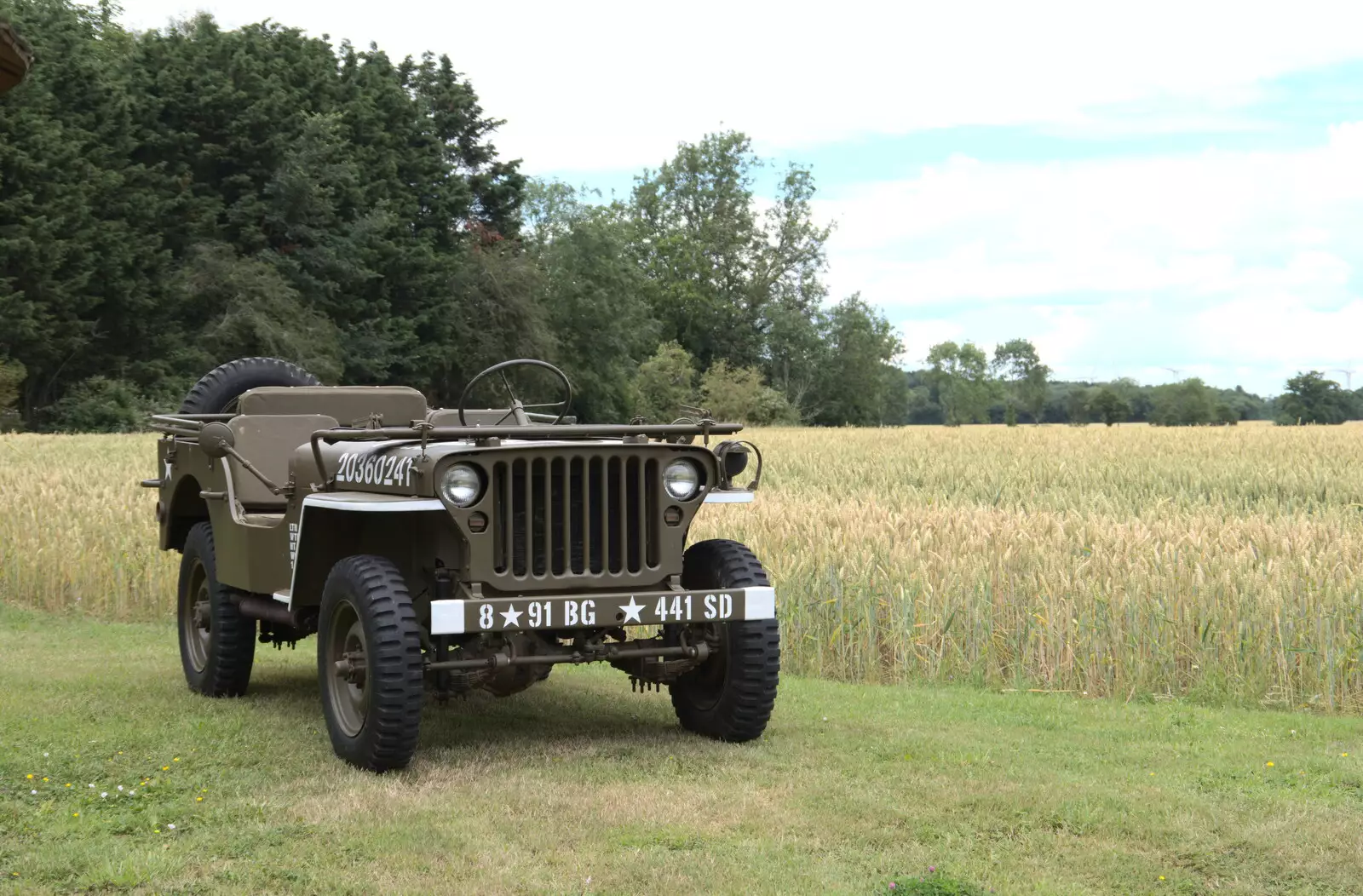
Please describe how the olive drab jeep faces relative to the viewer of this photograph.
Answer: facing the viewer and to the right of the viewer
